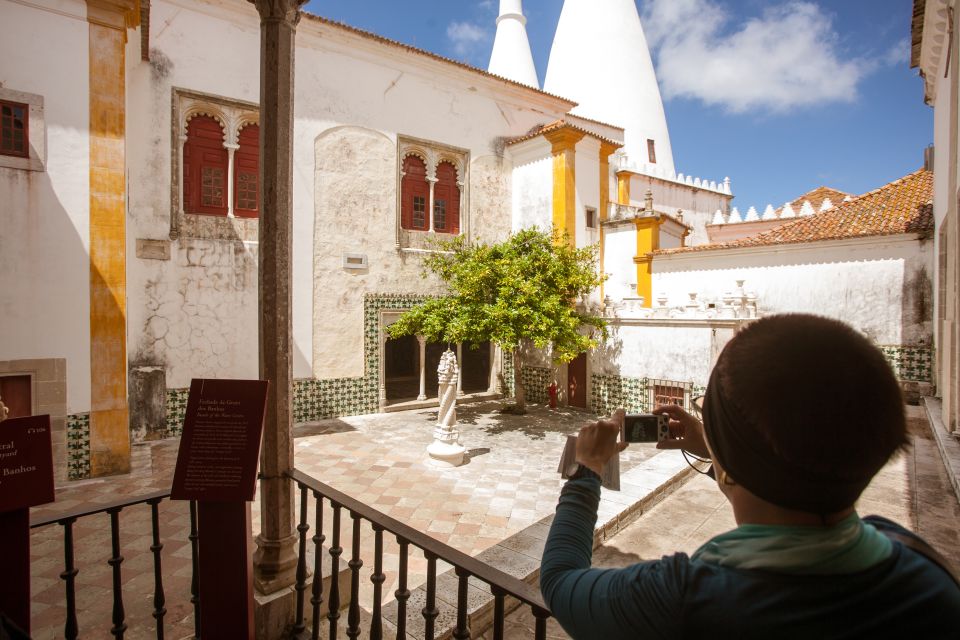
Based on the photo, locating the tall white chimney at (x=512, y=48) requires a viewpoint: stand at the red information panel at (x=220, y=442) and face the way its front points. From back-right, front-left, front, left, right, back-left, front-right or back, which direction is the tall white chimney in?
back-left

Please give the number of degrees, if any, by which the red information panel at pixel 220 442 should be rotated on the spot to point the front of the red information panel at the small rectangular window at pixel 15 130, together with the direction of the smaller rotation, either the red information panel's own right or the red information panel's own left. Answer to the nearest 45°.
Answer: approximately 180°

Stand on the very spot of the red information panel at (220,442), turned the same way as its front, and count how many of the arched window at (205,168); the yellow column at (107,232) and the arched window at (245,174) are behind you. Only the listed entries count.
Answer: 3

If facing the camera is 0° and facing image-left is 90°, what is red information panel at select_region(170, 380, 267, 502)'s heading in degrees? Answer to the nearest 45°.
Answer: approximately 0°

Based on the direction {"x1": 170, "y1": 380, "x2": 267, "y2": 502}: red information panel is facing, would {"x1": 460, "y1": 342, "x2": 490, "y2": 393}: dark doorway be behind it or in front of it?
behind

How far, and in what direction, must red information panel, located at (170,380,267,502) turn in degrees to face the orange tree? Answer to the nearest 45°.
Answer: approximately 135° to its left

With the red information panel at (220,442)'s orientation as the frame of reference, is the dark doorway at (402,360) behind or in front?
behind

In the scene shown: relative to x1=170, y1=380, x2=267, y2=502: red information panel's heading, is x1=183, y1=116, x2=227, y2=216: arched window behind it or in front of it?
behind

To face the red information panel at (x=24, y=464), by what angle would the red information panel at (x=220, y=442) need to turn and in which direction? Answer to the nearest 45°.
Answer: approximately 90° to its right

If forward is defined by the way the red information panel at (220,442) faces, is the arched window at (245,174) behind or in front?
behind
